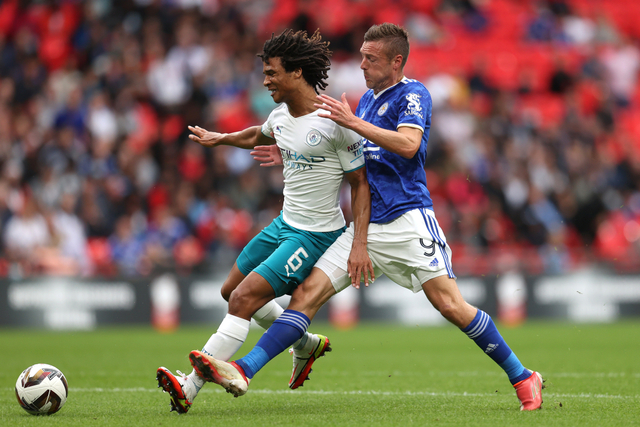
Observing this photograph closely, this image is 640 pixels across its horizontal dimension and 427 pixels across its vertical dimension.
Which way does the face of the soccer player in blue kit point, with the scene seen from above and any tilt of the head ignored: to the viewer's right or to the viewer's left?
to the viewer's left

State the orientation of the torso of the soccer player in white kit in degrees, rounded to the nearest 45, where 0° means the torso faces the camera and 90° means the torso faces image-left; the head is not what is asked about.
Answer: approximately 45°

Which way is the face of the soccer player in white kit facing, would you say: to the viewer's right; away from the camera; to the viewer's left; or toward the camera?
to the viewer's left

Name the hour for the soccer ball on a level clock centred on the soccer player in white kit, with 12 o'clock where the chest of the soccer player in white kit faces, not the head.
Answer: The soccer ball is roughly at 1 o'clock from the soccer player in white kit.
